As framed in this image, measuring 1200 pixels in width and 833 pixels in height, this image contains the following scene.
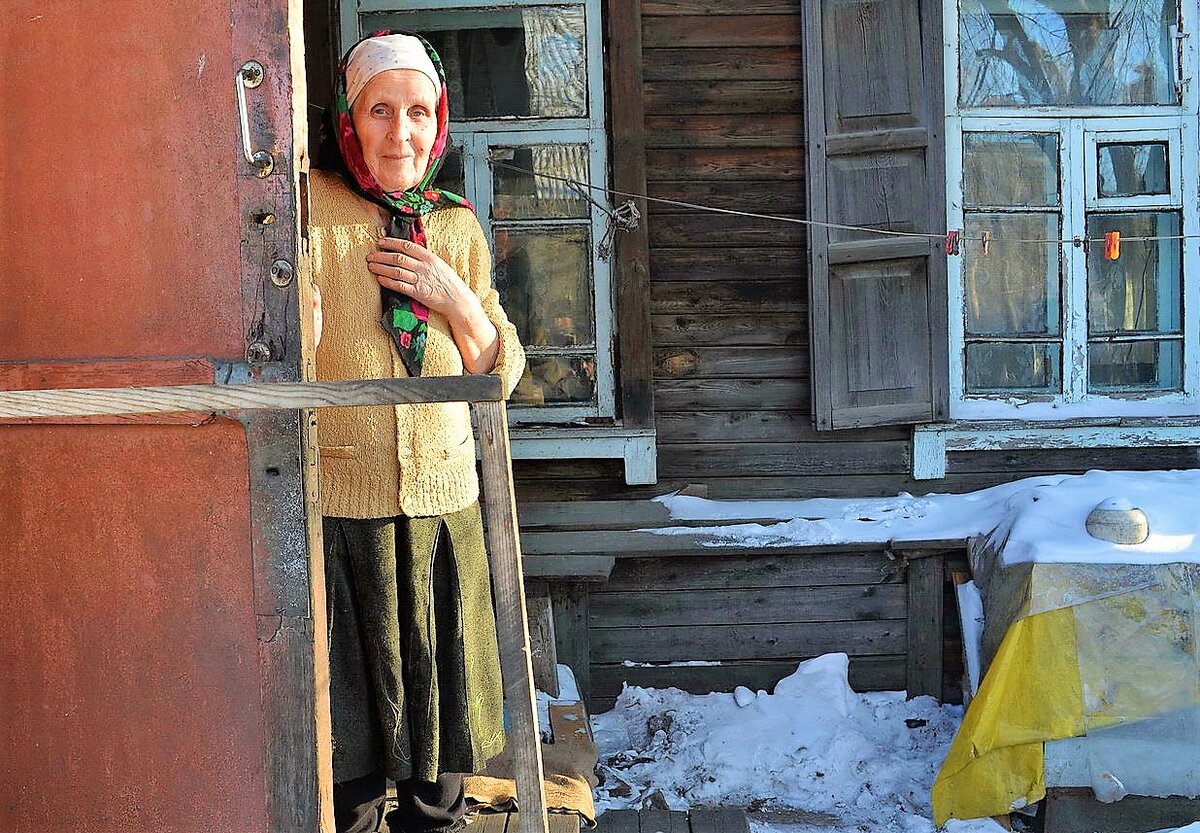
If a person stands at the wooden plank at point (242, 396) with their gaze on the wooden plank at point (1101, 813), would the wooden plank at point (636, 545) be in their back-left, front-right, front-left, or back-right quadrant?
front-left

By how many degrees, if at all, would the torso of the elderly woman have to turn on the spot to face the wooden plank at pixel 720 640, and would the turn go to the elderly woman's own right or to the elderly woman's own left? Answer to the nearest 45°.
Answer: approximately 135° to the elderly woman's own left

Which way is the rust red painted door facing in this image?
toward the camera

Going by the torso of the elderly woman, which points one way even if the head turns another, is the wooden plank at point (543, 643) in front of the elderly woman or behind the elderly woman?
behind

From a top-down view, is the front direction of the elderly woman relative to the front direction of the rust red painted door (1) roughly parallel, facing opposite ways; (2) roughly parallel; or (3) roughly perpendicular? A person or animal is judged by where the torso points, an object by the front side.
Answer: roughly parallel

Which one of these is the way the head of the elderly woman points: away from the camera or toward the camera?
toward the camera

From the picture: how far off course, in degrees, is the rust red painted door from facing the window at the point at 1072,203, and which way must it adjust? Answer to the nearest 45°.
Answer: approximately 135° to its left

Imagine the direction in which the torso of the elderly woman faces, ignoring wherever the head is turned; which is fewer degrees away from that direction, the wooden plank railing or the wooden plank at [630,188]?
the wooden plank railing

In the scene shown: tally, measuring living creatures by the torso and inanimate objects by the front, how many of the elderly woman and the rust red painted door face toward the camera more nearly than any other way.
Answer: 2

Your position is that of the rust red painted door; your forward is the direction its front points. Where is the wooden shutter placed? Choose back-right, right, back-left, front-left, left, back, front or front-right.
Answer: back-left

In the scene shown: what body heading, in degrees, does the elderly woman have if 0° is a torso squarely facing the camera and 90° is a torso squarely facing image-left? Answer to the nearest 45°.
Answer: approximately 0°

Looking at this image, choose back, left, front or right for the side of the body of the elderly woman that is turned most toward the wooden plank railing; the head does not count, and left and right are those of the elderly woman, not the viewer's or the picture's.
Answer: front

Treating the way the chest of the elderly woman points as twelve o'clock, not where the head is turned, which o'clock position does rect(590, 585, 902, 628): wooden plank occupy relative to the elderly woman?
The wooden plank is roughly at 7 o'clock from the elderly woman.

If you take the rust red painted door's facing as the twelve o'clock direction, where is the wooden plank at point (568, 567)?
The wooden plank is roughly at 7 o'clock from the rust red painted door.

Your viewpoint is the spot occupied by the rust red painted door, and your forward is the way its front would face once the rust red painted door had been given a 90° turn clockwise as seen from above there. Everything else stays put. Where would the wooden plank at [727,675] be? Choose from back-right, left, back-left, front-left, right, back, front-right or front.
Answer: back-right
